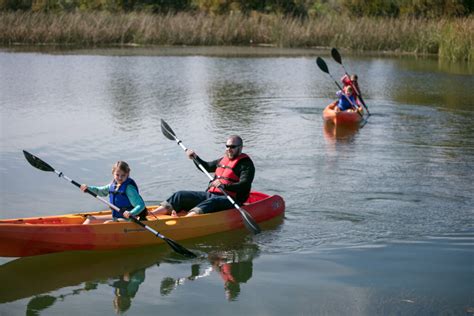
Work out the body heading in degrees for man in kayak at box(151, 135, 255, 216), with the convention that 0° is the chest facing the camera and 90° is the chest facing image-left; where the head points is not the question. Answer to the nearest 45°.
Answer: approximately 45°

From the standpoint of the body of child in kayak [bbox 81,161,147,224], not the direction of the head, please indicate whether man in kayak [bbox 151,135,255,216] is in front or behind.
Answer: behind

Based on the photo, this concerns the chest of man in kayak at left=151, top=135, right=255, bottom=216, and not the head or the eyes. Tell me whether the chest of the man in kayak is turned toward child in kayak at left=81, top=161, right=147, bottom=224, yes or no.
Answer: yes

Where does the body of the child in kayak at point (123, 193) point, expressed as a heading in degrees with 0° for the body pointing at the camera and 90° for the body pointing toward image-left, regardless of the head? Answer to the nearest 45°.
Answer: approximately 45°

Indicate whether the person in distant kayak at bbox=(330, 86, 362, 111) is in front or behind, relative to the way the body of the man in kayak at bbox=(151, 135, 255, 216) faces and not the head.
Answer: behind

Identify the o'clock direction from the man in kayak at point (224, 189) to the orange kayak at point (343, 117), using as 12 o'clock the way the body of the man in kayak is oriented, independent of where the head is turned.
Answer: The orange kayak is roughly at 5 o'clock from the man in kayak.

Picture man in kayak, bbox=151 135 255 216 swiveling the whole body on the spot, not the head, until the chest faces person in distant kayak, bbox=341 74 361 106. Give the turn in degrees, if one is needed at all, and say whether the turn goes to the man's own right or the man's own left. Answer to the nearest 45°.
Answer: approximately 135° to the man's own right
